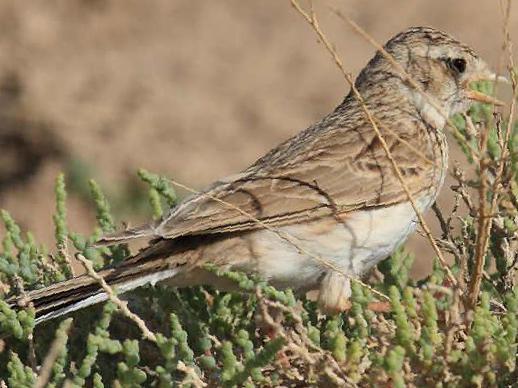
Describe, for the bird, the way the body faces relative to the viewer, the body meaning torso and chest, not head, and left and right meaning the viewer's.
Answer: facing to the right of the viewer
